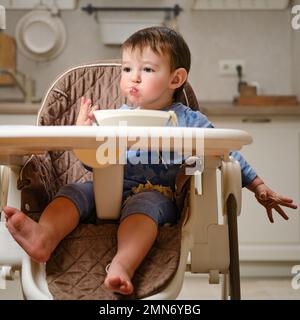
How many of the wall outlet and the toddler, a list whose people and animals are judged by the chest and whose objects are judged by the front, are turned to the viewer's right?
0

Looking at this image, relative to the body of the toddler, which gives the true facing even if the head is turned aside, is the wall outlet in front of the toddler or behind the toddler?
behind

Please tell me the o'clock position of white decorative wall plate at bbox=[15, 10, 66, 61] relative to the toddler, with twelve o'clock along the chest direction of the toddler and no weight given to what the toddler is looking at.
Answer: The white decorative wall plate is roughly at 4 o'clock from the toddler.

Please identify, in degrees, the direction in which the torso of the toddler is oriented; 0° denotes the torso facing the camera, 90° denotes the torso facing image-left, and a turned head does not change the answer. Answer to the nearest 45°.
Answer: approximately 45°

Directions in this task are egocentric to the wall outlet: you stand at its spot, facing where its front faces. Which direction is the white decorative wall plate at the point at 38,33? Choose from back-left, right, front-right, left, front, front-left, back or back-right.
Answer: right

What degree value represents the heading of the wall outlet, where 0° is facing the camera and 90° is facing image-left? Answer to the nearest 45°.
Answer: approximately 0°

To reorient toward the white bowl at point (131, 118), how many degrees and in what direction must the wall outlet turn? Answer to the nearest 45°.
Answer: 0° — it already faces it

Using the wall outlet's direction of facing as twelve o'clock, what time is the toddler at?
The toddler is roughly at 12 o'clock from the wall outlet.
